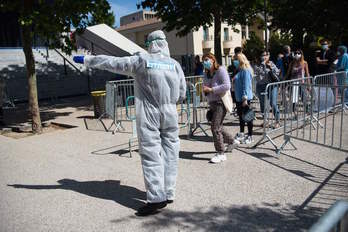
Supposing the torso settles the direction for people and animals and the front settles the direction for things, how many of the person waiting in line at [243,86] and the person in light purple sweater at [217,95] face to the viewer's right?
0

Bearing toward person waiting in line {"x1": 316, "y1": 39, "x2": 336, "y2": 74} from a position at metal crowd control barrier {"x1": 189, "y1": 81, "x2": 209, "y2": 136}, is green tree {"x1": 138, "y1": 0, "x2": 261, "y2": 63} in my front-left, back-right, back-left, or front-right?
front-left

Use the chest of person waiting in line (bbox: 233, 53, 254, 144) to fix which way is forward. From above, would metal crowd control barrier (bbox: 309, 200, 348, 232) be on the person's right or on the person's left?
on the person's left

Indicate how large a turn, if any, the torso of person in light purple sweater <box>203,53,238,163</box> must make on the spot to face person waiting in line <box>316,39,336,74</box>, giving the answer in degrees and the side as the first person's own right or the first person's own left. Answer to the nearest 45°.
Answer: approximately 180°

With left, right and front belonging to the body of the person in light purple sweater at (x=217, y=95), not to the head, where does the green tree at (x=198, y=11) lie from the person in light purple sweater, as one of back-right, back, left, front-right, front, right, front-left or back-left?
back-right

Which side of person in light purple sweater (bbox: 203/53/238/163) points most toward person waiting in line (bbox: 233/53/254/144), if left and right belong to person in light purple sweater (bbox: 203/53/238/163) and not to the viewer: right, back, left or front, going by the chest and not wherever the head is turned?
back

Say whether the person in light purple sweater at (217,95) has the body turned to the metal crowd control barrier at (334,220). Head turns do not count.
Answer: no

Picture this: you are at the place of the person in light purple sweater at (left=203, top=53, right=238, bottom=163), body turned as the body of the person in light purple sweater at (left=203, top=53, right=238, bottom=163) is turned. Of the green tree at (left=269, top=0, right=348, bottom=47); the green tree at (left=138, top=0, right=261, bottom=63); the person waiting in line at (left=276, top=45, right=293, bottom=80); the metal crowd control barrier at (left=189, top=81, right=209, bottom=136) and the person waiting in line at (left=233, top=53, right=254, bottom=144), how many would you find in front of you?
0

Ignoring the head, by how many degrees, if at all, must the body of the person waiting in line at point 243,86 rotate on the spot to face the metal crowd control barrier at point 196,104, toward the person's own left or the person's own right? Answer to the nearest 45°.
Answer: approximately 45° to the person's own right

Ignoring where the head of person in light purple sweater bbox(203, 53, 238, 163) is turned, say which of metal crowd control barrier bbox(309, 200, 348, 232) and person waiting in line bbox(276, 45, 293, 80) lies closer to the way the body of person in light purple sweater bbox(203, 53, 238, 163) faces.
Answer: the metal crowd control barrier

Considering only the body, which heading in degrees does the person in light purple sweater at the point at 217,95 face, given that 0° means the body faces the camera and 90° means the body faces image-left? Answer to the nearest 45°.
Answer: approximately 45°

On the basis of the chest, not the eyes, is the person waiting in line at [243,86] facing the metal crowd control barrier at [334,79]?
no

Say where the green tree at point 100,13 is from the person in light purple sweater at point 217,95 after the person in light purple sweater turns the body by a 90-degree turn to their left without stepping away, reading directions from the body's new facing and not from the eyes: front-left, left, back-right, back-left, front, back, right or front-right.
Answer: back

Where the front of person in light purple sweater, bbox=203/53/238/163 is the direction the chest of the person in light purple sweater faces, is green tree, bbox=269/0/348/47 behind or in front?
behind

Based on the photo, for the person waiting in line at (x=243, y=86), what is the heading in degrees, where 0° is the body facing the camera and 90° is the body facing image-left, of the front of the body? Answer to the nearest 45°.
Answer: approximately 90°

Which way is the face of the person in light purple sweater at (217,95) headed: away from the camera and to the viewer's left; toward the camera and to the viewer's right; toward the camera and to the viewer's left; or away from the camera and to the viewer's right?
toward the camera and to the viewer's left
